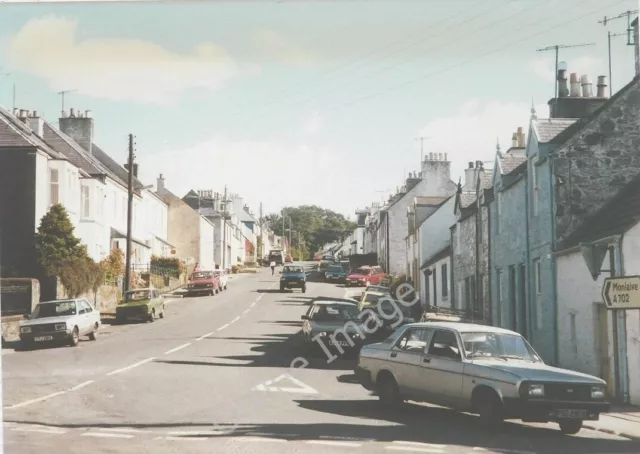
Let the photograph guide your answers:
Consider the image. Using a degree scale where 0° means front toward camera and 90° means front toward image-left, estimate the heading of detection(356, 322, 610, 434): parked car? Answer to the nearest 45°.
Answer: approximately 315°

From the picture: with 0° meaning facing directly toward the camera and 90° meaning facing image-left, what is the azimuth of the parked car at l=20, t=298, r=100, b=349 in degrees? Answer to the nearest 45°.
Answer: approximately 45°

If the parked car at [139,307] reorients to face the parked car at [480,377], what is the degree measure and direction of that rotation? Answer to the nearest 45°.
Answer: approximately 45° to its left

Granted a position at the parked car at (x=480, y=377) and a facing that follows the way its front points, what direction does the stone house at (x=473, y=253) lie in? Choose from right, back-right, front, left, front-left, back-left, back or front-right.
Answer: back-left

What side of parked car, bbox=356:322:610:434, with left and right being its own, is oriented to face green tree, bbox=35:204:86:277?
back

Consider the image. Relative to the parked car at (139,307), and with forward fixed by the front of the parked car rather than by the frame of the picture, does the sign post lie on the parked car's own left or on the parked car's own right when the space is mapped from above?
on the parked car's own left

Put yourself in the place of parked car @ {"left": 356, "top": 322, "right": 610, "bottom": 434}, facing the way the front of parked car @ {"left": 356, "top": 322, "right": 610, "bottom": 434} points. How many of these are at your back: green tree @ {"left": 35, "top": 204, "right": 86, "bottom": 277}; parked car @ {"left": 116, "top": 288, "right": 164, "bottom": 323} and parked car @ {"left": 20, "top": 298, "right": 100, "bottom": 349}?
3

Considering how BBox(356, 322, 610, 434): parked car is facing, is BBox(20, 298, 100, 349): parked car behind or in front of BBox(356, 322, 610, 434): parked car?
behind

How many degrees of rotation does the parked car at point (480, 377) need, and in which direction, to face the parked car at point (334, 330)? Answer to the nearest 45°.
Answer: approximately 180°

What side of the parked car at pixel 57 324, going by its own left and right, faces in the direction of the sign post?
left
